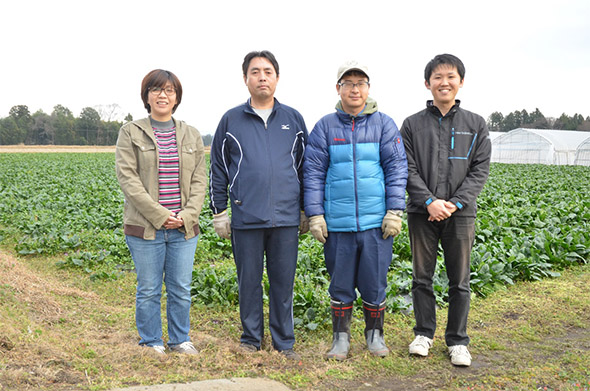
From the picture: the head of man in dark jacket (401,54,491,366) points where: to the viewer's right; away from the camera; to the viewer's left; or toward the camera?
toward the camera

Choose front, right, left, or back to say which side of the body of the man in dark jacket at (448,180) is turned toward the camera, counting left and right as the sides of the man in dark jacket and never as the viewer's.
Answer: front

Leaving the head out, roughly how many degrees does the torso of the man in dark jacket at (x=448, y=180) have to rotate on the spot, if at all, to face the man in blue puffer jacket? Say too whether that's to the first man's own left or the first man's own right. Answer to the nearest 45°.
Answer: approximately 45° to the first man's own right

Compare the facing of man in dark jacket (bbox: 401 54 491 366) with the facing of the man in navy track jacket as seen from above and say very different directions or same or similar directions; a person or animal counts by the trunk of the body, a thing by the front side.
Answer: same or similar directions

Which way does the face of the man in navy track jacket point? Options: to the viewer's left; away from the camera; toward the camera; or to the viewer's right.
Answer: toward the camera

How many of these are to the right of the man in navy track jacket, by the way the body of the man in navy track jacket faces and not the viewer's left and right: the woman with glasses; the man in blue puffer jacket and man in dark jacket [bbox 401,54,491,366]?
1

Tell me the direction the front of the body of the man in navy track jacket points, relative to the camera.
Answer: toward the camera

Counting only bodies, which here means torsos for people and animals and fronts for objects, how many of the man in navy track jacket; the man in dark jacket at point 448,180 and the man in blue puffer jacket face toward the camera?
3

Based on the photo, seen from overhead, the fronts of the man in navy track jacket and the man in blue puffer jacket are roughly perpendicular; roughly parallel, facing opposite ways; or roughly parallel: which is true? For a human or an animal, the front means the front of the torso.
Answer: roughly parallel

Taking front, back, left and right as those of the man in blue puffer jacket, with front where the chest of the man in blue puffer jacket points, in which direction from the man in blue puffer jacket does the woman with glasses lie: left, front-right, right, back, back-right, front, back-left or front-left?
right

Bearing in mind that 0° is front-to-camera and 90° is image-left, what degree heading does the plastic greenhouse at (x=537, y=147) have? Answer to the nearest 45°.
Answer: approximately 45°

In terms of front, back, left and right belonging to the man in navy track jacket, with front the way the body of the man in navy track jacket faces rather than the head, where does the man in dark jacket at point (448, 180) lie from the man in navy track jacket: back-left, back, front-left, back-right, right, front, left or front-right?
left

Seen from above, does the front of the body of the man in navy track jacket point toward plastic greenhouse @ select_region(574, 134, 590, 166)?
no

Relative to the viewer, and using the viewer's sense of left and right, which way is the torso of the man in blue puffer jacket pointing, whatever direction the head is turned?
facing the viewer

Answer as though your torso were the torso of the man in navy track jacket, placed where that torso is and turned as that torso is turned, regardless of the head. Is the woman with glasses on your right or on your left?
on your right

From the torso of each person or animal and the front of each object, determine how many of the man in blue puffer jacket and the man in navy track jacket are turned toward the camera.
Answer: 2

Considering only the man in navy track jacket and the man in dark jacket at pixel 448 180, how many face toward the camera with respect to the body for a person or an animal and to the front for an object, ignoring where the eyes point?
2

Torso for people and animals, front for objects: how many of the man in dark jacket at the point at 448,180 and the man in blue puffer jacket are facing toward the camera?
2

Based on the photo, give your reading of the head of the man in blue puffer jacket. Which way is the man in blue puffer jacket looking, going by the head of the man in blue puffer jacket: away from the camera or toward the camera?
toward the camera

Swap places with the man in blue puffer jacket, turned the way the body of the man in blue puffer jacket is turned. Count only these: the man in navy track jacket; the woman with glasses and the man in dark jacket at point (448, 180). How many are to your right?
2

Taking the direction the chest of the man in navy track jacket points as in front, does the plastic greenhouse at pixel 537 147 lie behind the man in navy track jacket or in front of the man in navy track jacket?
behind
